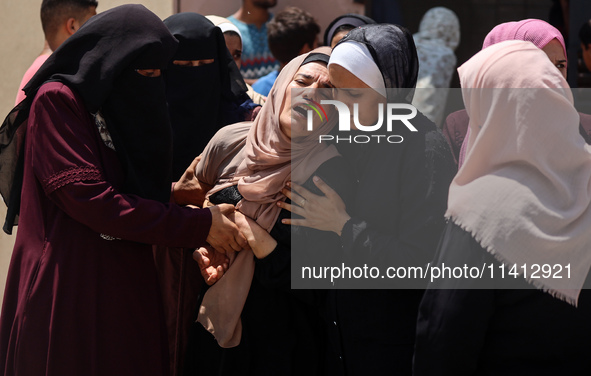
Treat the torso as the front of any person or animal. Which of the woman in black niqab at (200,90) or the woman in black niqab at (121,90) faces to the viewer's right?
the woman in black niqab at (121,90)

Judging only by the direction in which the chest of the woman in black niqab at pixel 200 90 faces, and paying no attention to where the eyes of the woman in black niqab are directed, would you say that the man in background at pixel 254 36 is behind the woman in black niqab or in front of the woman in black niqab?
behind

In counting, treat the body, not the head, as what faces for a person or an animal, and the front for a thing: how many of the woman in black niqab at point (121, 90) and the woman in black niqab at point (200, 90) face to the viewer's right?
1

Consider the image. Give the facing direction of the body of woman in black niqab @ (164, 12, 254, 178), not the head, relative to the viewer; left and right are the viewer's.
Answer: facing the viewer and to the left of the viewer

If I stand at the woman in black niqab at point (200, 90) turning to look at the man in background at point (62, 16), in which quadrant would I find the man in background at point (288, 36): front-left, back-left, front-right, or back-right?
front-right

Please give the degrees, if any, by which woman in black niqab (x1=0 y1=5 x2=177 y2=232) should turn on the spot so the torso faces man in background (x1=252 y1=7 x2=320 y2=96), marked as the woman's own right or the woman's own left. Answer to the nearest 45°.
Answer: approximately 45° to the woman's own left

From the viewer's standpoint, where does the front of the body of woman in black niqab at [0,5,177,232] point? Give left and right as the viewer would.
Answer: facing to the right of the viewer
